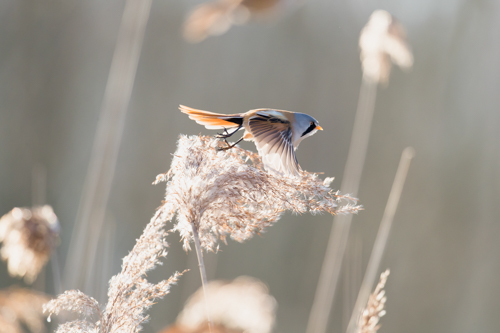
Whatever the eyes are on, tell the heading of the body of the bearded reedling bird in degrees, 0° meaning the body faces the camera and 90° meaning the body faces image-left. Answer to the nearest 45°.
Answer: approximately 270°
